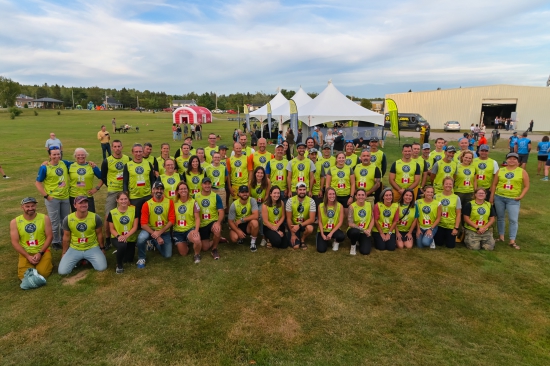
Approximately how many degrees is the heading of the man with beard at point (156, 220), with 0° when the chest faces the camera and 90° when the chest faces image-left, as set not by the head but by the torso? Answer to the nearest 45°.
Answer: approximately 0°

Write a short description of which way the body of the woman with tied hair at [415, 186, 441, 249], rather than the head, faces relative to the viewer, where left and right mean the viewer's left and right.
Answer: facing the viewer

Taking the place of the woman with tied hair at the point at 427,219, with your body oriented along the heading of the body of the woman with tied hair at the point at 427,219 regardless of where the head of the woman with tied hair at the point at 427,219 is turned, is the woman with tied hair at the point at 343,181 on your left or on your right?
on your right

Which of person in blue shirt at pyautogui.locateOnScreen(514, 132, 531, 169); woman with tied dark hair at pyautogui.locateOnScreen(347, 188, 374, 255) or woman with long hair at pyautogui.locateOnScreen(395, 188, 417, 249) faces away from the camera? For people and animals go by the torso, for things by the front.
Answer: the person in blue shirt

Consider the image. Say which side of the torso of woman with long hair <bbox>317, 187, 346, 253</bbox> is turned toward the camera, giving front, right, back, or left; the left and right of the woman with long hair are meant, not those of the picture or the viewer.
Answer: front

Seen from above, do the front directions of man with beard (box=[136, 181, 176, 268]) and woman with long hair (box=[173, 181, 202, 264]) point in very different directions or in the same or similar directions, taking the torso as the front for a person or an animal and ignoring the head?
same or similar directions

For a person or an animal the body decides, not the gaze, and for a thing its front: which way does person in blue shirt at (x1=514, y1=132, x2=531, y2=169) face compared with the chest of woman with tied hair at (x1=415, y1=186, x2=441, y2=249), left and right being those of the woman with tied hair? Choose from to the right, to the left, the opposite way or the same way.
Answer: the opposite way

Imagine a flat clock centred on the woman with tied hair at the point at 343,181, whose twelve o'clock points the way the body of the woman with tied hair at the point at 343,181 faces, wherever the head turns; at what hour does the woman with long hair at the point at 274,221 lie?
the woman with long hair at the point at 274,221 is roughly at 2 o'clock from the woman with tied hair at the point at 343,181.

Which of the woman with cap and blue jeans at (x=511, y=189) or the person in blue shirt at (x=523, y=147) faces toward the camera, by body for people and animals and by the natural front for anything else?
the woman with cap and blue jeans

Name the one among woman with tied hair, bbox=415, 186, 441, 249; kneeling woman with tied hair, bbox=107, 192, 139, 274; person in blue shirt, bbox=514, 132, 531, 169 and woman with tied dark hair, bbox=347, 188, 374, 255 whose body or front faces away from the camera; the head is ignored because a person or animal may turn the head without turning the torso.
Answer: the person in blue shirt

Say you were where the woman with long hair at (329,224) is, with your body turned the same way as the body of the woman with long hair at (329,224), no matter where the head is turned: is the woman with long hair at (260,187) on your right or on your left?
on your right

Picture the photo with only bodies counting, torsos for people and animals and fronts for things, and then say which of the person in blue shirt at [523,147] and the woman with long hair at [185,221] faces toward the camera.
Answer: the woman with long hair

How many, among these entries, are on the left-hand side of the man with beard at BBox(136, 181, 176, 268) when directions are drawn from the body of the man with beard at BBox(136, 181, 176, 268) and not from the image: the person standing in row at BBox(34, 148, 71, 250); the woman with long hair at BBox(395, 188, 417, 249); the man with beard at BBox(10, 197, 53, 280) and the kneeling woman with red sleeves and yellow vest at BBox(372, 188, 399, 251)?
2

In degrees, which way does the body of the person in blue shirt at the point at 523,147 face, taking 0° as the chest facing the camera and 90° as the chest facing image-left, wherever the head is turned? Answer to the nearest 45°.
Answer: approximately 180°

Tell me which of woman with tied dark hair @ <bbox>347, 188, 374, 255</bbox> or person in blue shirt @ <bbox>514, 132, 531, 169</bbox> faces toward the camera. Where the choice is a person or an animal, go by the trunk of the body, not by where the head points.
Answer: the woman with tied dark hair

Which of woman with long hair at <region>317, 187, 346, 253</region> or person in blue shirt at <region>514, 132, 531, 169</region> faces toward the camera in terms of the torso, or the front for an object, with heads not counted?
the woman with long hair

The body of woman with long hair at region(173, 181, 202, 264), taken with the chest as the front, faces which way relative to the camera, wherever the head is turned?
toward the camera

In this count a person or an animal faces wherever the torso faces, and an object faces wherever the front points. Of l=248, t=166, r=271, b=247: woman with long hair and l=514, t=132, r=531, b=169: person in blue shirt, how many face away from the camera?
1

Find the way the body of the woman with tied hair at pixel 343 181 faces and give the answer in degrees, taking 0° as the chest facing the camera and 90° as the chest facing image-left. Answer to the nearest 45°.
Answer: approximately 0°

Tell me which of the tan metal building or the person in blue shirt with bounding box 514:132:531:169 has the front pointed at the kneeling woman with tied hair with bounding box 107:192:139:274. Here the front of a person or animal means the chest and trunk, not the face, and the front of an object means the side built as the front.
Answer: the tan metal building
